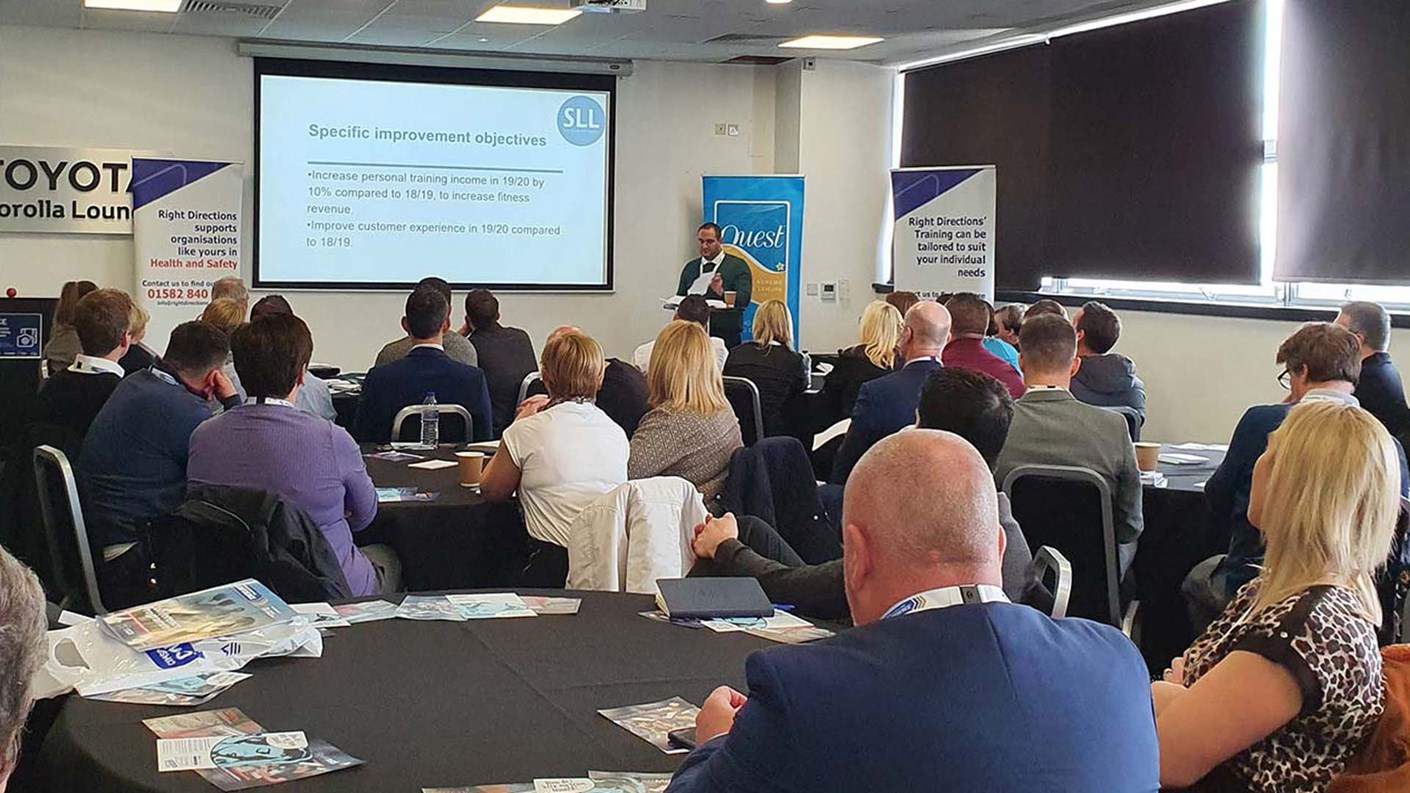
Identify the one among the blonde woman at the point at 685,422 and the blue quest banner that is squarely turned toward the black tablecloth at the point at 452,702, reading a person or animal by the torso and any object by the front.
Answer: the blue quest banner

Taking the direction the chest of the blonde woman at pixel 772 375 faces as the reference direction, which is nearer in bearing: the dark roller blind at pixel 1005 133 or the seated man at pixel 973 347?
the dark roller blind

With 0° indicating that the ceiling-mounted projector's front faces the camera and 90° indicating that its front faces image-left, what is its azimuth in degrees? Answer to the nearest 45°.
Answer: approximately 180°

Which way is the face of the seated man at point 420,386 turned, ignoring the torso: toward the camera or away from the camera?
away from the camera

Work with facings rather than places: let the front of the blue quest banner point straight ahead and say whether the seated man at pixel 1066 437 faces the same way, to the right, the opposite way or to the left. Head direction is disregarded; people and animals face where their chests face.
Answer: the opposite way

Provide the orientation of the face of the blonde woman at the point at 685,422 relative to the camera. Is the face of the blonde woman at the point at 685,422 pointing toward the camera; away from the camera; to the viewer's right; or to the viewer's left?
away from the camera

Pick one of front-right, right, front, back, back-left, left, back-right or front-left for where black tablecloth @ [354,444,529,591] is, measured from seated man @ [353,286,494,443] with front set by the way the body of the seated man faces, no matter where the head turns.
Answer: back

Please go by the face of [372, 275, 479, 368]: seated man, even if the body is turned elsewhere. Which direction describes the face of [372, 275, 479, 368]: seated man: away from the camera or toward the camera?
away from the camera

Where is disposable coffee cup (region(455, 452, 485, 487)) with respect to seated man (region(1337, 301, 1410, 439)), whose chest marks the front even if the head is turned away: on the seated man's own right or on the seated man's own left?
on the seated man's own left

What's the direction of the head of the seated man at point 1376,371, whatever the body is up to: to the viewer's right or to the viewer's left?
to the viewer's left

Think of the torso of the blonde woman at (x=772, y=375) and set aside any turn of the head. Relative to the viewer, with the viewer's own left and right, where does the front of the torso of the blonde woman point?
facing away from the viewer

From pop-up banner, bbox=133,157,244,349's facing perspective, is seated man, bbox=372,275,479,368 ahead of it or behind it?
ahead
